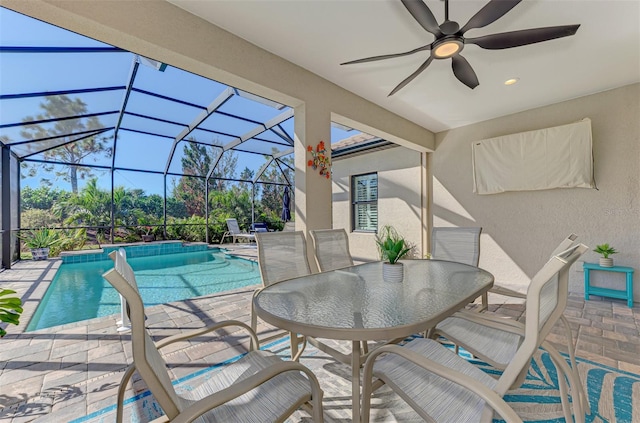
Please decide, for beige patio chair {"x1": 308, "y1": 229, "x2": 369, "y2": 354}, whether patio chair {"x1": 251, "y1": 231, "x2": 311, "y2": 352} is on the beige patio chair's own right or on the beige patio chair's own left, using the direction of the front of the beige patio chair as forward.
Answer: on the beige patio chair's own right

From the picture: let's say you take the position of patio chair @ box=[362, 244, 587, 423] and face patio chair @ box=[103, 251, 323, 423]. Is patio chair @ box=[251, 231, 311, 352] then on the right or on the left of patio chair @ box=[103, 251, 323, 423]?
right

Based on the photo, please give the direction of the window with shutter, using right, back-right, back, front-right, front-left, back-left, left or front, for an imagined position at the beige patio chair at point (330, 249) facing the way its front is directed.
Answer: back-left

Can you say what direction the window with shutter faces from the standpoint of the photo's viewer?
facing the viewer and to the left of the viewer

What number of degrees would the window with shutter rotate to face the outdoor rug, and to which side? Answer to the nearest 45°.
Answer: approximately 45° to its left

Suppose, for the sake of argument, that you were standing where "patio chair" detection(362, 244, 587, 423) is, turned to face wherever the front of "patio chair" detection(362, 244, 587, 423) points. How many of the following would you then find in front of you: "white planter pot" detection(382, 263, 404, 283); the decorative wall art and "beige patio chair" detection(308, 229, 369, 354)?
3

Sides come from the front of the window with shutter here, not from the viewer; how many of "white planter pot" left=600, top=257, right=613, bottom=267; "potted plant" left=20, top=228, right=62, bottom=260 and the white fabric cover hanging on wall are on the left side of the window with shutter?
2

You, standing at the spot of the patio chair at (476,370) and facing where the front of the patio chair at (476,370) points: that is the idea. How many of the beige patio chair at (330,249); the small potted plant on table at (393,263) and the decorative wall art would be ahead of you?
3

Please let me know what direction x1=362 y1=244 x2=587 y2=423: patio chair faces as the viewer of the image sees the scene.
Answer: facing away from the viewer and to the left of the viewer

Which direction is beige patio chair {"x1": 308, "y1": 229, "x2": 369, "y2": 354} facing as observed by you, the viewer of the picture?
facing the viewer and to the right of the viewer

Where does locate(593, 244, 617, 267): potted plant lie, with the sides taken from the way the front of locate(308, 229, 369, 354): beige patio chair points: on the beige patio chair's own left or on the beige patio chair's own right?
on the beige patio chair's own left

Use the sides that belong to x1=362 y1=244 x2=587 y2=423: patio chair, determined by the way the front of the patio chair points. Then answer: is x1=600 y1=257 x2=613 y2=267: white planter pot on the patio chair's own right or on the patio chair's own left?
on the patio chair's own right

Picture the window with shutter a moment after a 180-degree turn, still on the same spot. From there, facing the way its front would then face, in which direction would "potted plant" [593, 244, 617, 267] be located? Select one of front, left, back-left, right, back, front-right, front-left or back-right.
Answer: right

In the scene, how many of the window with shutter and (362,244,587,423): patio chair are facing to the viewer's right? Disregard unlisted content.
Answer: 0

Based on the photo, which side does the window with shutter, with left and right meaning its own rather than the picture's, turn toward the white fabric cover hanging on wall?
left

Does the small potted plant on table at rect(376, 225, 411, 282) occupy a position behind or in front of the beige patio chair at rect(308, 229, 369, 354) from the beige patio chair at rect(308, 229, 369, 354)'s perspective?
in front

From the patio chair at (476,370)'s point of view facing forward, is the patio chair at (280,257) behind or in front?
in front

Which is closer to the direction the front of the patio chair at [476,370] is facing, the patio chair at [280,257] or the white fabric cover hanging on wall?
the patio chair

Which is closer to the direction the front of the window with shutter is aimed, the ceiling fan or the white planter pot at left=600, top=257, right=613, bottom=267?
the ceiling fan
